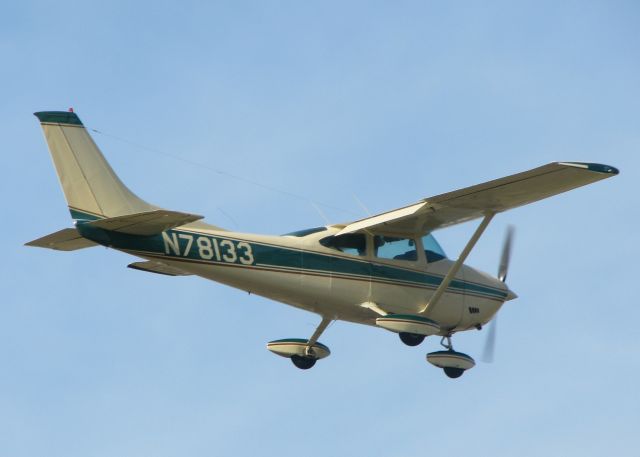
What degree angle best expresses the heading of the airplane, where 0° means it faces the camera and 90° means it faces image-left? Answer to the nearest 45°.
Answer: approximately 225°
